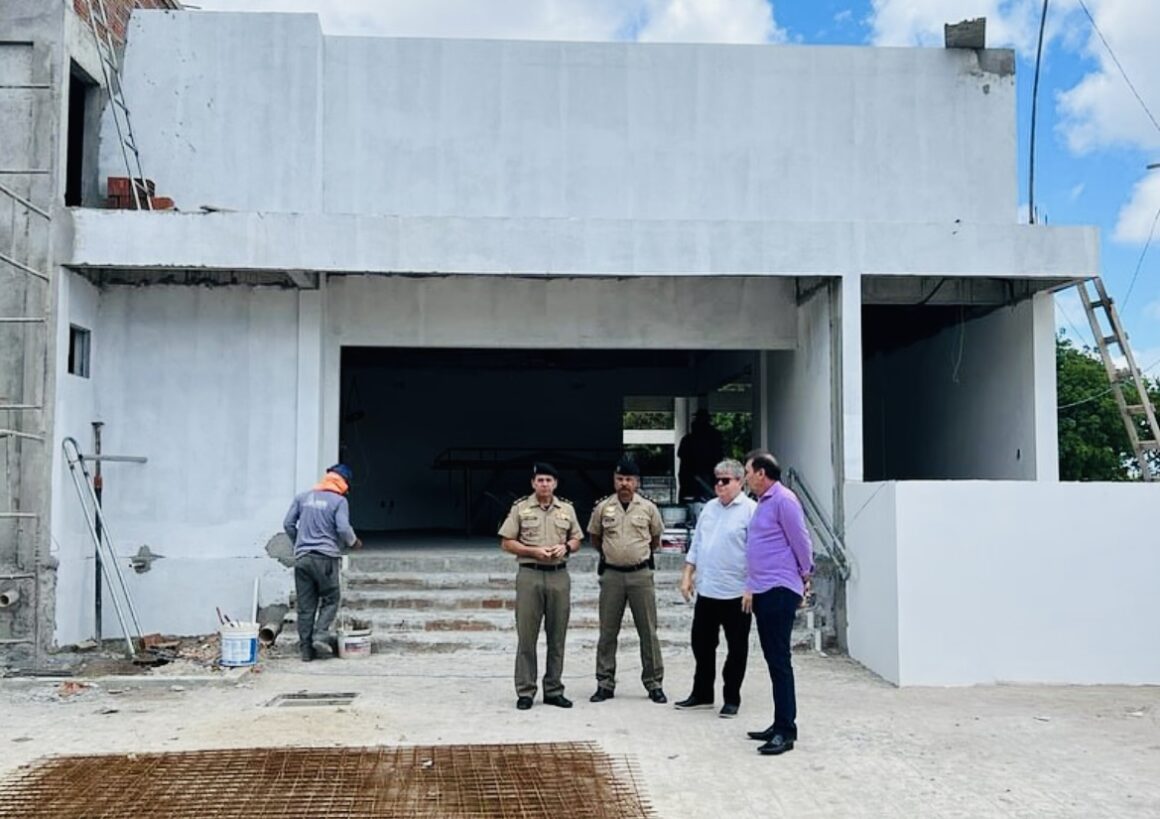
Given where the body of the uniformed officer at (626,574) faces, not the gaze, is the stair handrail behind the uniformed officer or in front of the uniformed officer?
behind

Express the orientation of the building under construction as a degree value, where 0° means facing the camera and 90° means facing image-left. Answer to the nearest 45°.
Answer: approximately 0°

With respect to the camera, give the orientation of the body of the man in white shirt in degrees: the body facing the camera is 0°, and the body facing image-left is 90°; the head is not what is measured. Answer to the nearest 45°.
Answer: approximately 45°

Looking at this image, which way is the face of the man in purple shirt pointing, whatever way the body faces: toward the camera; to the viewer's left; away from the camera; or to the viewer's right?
to the viewer's left

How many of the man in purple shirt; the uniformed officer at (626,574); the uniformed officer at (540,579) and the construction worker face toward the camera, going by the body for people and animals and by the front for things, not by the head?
2

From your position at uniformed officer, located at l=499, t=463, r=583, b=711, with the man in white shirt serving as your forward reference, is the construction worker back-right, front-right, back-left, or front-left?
back-left

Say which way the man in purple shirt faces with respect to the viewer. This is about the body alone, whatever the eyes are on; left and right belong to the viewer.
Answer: facing to the left of the viewer

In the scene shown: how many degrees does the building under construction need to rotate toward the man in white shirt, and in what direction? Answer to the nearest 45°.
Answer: approximately 45° to its left

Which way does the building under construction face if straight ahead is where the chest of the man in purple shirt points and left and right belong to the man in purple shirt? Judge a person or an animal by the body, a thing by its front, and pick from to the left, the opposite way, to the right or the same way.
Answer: to the left

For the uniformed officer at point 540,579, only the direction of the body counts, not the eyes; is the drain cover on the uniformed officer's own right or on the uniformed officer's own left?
on the uniformed officer's own right

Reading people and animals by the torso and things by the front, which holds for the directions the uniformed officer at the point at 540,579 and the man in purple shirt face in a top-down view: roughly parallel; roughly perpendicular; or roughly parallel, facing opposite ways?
roughly perpendicular

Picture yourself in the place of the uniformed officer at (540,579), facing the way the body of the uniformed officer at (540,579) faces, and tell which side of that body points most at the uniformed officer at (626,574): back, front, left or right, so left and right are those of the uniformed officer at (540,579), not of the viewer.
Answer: left

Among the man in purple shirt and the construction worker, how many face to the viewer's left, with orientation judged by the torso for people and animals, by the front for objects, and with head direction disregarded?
1

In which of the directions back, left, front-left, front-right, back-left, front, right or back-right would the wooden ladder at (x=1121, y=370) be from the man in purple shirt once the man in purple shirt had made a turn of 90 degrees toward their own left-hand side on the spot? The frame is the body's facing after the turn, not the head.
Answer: back-left
